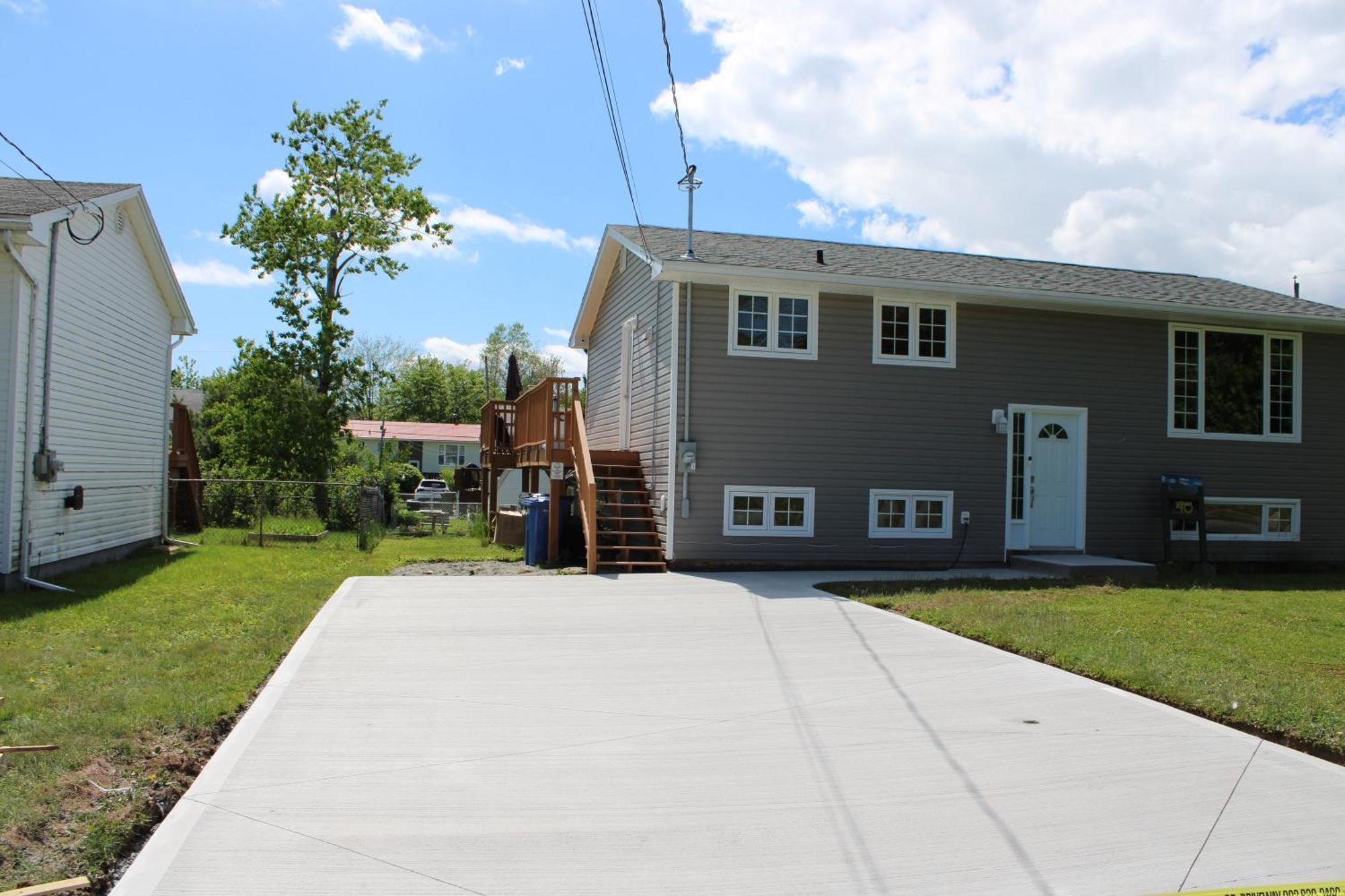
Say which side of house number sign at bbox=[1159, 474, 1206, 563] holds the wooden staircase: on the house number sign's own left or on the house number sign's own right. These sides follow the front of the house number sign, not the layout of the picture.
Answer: on the house number sign's own right

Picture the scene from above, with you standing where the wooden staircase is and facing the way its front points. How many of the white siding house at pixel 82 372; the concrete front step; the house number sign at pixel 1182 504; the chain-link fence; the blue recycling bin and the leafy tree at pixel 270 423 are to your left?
2

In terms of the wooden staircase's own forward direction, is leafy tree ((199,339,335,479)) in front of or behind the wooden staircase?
behind

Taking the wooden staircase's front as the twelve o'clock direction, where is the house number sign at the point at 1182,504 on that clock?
The house number sign is roughly at 9 o'clock from the wooden staircase.

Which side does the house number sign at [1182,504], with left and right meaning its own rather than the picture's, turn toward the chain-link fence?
right

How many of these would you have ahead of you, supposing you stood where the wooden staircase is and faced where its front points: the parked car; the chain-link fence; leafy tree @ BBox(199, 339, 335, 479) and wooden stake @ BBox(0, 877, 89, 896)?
1

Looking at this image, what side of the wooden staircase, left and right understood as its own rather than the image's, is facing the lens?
front

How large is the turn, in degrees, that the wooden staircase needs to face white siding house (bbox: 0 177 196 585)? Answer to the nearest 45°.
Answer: approximately 90° to its right

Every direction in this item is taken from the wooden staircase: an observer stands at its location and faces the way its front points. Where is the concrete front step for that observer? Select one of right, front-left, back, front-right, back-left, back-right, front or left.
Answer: left

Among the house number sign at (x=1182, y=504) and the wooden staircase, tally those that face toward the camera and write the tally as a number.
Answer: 2

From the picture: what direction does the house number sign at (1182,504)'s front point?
toward the camera

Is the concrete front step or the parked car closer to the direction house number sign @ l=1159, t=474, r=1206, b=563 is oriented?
the concrete front step

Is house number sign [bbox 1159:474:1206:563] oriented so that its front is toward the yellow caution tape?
yes

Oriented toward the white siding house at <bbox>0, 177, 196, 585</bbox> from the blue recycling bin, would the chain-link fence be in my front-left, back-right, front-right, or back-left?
front-right

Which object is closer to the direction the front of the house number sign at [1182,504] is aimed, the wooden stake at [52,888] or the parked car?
the wooden stake

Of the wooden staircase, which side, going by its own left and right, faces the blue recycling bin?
right

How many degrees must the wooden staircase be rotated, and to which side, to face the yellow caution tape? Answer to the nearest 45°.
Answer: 0° — it already faces it
